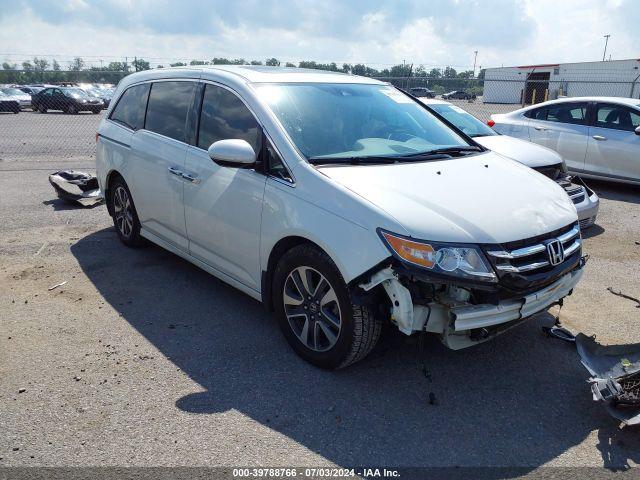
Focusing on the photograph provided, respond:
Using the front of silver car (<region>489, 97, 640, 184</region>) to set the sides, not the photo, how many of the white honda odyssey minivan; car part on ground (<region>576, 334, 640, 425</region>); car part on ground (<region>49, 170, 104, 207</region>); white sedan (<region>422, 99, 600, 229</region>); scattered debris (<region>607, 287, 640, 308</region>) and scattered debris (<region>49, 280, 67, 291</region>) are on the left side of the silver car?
0

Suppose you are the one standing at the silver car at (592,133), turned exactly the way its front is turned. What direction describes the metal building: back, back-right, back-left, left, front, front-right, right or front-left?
back-left

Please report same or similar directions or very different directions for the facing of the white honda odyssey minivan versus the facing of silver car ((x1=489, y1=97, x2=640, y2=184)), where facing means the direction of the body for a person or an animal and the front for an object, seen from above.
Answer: same or similar directions

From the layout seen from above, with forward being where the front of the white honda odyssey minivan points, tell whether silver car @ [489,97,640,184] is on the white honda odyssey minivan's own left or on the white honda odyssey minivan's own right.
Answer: on the white honda odyssey minivan's own left

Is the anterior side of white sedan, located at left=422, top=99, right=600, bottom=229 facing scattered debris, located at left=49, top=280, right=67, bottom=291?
no

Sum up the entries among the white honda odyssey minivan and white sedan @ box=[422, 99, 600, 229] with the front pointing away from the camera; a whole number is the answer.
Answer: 0

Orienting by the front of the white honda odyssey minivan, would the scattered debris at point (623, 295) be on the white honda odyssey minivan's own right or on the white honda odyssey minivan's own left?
on the white honda odyssey minivan's own left

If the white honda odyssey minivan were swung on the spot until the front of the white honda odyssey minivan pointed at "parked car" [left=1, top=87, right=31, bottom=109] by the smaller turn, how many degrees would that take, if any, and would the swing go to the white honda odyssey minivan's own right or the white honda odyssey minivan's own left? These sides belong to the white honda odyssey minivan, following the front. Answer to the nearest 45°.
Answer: approximately 180°

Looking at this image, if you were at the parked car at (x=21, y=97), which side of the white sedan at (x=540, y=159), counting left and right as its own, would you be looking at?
back

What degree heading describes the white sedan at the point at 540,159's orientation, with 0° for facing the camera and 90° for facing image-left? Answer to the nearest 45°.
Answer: approximately 315°

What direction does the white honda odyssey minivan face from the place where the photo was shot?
facing the viewer and to the right of the viewer

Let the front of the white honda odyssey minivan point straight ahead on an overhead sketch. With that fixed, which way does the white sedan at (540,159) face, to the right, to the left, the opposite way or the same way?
the same way

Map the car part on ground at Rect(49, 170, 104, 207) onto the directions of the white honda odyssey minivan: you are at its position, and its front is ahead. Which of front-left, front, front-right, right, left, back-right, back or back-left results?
back

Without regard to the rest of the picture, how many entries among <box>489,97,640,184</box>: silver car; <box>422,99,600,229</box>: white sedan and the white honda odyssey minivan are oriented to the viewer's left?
0

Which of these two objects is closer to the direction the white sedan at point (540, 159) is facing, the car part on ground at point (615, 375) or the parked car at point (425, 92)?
the car part on ground

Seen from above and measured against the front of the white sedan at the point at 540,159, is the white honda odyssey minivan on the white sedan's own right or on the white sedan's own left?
on the white sedan's own right
